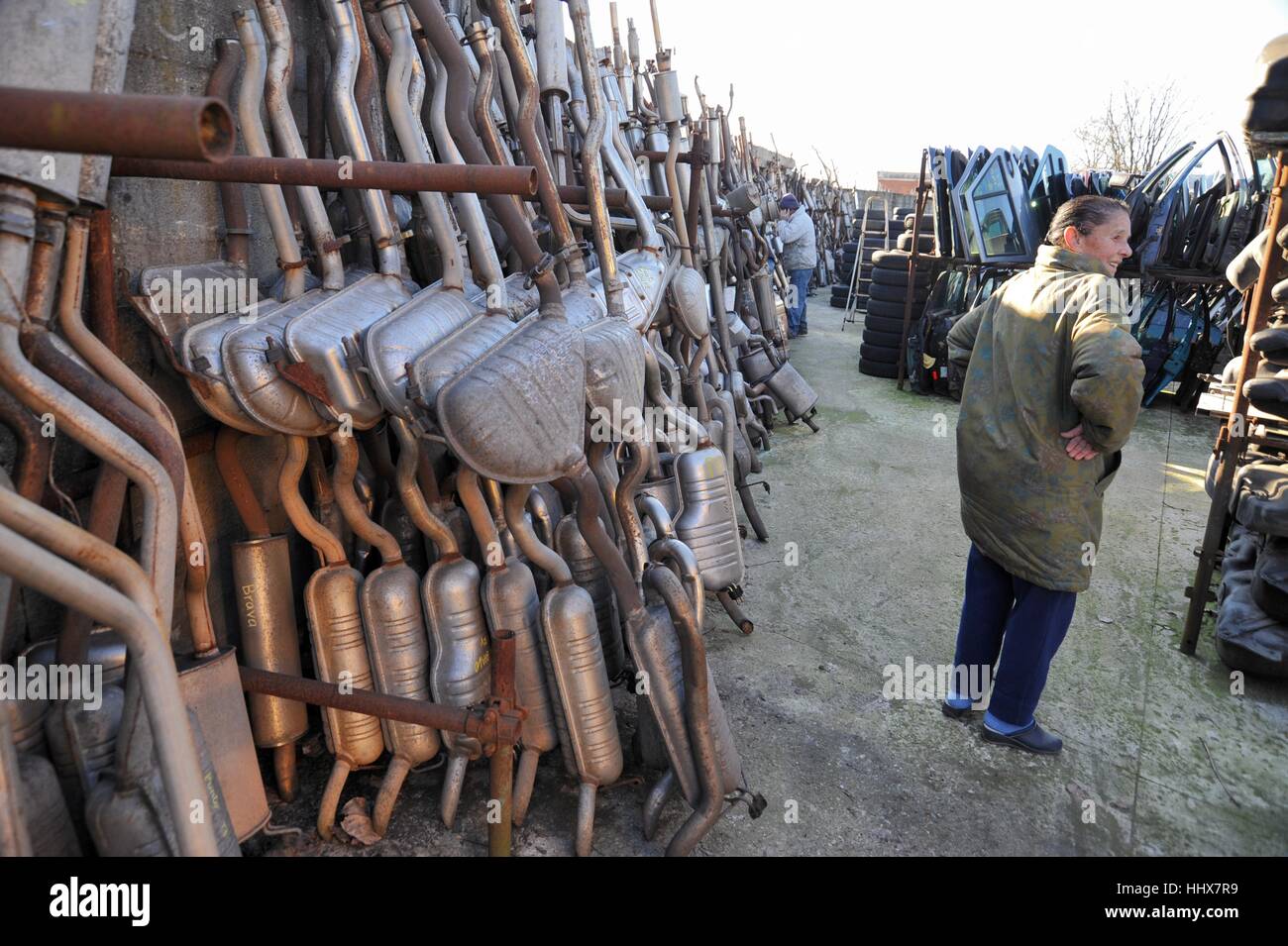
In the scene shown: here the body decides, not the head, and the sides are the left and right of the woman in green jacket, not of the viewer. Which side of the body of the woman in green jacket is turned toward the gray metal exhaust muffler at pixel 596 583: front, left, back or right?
back

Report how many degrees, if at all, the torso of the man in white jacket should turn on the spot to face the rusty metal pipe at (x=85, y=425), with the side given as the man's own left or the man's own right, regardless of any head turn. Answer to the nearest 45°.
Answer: approximately 90° to the man's own left

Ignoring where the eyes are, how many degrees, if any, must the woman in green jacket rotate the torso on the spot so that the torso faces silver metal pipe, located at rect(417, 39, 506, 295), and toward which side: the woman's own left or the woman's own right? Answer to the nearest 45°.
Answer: approximately 180°

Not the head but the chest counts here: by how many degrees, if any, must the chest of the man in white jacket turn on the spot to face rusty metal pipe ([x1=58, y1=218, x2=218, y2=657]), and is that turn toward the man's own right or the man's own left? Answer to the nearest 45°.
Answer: approximately 90° to the man's own left

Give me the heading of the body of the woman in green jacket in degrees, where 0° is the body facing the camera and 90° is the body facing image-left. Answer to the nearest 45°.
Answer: approximately 225°

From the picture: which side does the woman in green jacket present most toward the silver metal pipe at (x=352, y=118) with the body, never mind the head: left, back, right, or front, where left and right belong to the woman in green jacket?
back

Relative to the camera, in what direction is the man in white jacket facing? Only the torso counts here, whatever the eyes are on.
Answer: to the viewer's left

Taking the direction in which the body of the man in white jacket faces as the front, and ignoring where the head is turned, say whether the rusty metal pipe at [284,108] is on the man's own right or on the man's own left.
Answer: on the man's own left
